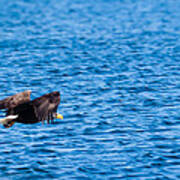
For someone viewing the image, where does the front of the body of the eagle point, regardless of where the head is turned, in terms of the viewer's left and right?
facing to the right of the viewer
